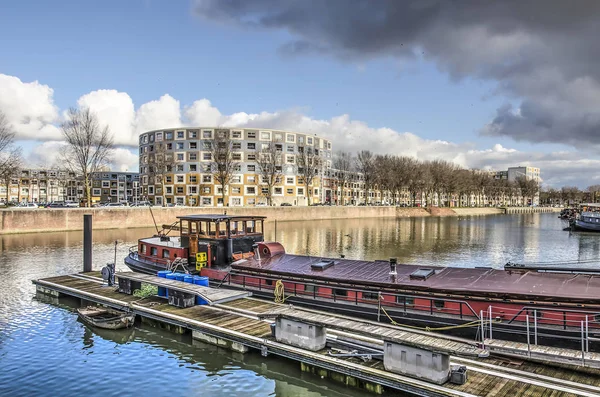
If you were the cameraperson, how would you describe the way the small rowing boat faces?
facing away from the viewer and to the left of the viewer

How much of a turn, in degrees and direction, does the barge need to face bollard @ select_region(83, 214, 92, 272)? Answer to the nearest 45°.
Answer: approximately 180°

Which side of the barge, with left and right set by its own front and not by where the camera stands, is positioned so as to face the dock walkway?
right

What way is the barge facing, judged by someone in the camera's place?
facing the viewer and to the right of the viewer

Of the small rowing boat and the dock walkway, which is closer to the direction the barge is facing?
the dock walkway

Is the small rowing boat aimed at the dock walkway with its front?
no
